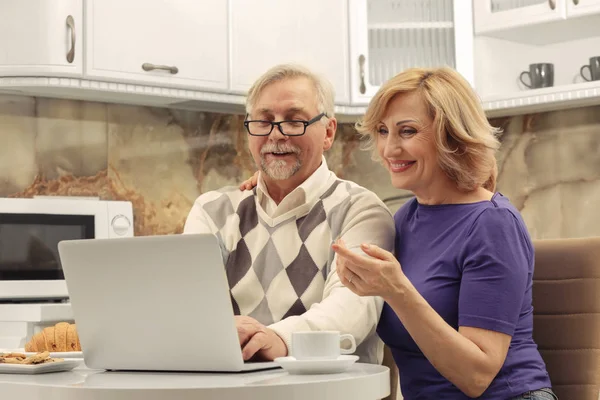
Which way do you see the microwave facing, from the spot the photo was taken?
facing the viewer

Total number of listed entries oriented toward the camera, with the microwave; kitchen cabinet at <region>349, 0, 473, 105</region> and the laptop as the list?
2

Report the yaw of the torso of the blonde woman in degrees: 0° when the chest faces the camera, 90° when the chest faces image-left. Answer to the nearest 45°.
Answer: approximately 45°

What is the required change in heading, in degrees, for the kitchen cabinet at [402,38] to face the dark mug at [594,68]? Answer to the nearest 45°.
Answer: approximately 90° to its left

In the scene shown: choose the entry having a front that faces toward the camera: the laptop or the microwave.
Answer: the microwave

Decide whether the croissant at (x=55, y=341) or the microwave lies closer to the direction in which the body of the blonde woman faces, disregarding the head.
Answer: the croissant

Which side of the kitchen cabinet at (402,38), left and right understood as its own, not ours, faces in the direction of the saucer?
front

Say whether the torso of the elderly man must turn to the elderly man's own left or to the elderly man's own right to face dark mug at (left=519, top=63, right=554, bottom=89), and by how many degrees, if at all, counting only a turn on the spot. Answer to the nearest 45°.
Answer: approximately 180°

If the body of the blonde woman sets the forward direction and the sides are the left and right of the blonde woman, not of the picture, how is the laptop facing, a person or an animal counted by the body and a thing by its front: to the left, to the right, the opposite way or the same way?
the opposite way

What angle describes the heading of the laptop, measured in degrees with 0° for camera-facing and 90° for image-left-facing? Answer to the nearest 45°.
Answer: approximately 225°

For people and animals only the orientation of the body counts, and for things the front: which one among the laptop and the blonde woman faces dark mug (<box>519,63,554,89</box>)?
the laptop

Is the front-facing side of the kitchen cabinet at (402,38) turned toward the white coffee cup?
yes

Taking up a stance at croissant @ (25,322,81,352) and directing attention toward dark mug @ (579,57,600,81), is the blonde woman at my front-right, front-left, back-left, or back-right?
front-right

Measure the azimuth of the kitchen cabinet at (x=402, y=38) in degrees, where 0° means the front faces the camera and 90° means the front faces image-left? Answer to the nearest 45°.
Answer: approximately 0°

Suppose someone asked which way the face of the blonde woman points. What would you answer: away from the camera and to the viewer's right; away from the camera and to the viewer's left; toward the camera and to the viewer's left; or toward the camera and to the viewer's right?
toward the camera and to the viewer's left

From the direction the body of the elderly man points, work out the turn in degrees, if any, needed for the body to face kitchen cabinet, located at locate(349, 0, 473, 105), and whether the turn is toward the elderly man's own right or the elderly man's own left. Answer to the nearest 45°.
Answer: approximately 135° to the elderly man's own right

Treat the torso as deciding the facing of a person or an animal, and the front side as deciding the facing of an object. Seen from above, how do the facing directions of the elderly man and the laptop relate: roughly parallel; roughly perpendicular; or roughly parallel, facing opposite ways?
roughly parallel, facing opposite ways
